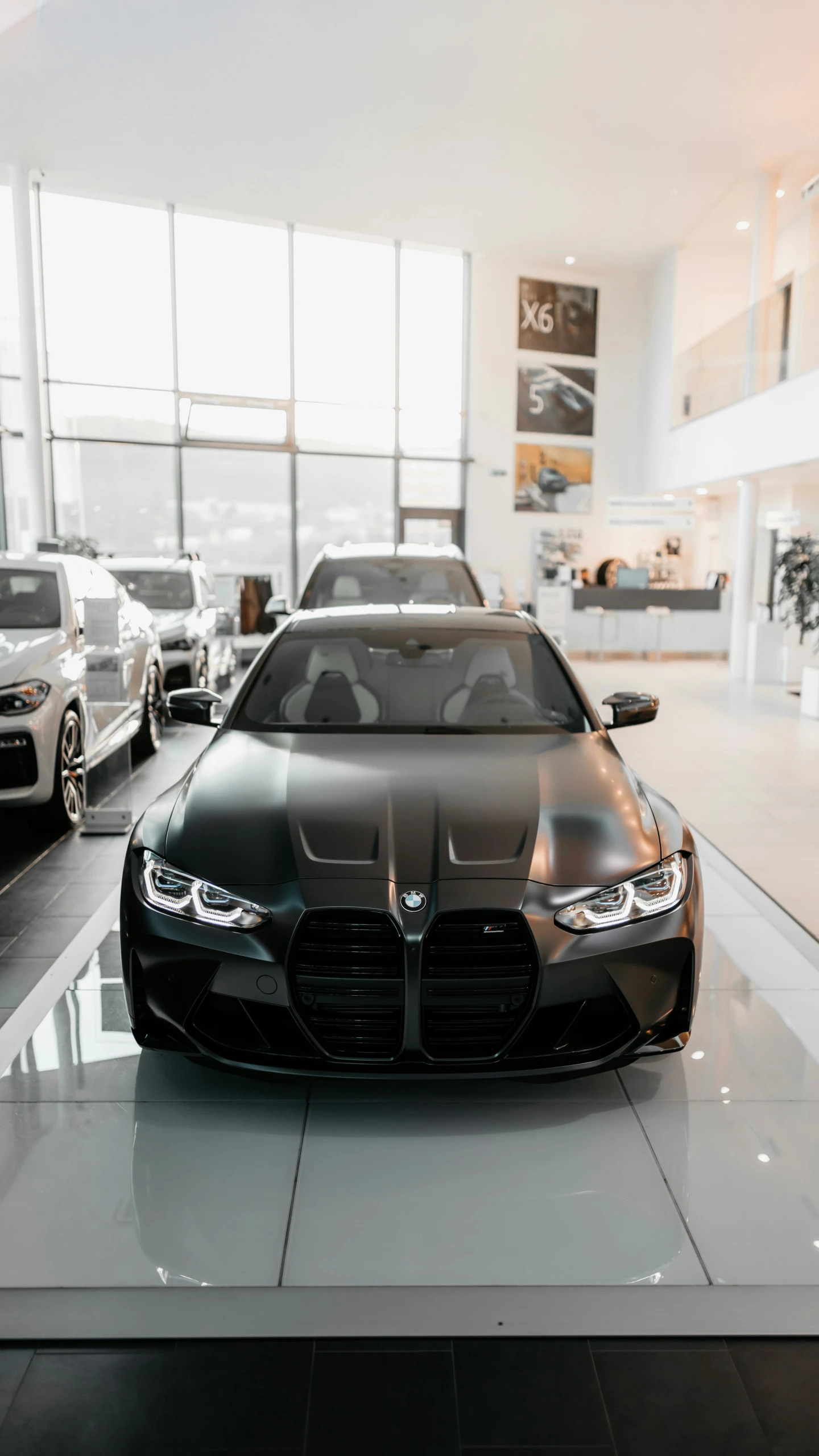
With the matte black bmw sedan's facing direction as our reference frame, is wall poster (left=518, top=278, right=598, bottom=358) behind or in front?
behind

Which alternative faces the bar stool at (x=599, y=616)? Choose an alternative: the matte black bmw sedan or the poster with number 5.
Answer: the poster with number 5

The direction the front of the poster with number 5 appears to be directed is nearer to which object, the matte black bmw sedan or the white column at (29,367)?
the matte black bmw sedan

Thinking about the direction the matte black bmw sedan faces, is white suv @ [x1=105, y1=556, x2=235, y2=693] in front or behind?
behind

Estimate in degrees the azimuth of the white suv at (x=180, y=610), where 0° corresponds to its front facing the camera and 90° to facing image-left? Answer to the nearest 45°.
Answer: approximately 45°

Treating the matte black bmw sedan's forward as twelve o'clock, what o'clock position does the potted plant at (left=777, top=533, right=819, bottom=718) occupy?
The potted plant is roughly at 7 o'clock from the matte black bmw sedan.

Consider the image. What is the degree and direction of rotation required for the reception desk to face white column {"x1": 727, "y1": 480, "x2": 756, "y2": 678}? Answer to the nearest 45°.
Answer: approximately 45° to its left

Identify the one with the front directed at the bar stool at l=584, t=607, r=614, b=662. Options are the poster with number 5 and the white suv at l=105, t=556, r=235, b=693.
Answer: the poster with number 5

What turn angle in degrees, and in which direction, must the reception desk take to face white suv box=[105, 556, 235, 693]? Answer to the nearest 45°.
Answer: approximately 45° to its right

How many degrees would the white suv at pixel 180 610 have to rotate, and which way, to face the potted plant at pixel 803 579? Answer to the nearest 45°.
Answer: approximately 135° to its left

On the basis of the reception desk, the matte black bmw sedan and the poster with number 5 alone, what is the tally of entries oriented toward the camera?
3

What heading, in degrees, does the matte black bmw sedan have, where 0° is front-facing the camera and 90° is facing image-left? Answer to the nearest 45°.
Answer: approximately 0°
